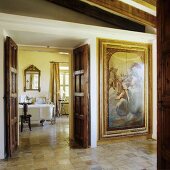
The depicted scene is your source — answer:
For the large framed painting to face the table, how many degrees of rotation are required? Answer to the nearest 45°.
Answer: approximately 180°

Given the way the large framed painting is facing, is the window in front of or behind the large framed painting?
behind

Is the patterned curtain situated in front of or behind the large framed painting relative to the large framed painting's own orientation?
behind

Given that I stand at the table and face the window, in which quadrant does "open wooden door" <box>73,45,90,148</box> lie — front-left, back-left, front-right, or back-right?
back-right

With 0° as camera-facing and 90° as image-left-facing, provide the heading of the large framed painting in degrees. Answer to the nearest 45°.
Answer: approximately 315°

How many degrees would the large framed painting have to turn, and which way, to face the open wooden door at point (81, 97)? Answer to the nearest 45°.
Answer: approximately 90° to its right
